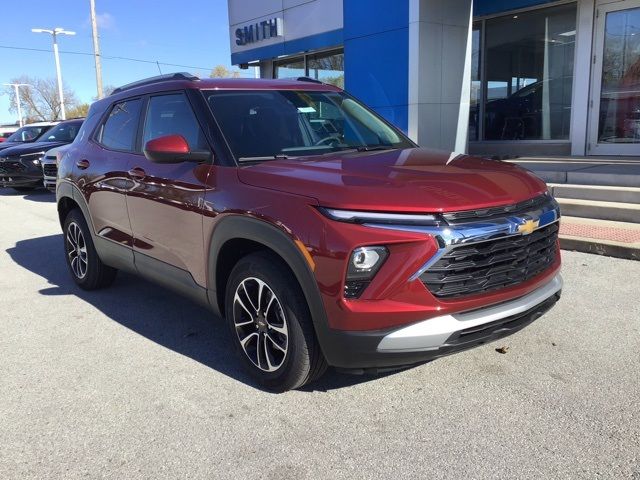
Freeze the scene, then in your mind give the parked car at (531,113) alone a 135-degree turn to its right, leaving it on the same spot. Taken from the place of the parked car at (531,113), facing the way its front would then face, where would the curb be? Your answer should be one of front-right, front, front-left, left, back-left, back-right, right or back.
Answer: back-right

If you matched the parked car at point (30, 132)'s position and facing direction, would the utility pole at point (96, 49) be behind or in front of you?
behind

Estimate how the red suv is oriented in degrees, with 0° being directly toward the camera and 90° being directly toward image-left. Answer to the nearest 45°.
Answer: approximately 315°

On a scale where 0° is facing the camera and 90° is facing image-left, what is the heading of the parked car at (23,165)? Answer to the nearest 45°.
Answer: approximately 45°

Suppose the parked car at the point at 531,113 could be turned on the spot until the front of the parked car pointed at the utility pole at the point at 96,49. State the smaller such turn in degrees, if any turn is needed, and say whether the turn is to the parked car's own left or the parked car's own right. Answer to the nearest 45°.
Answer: approximately 45° to the parked car's own right

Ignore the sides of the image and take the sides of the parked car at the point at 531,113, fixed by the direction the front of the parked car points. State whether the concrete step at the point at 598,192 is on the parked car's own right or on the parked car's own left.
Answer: on the parked car's own left

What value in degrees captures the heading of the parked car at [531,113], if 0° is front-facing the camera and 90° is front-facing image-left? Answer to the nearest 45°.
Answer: approximately 90°

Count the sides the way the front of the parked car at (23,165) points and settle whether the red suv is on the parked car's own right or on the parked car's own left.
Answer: on the parked car's own left

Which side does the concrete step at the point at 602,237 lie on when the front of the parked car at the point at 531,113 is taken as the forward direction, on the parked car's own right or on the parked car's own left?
on the parked car's own left

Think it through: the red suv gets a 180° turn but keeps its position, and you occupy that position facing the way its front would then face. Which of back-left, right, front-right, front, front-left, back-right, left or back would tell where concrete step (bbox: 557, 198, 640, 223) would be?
right

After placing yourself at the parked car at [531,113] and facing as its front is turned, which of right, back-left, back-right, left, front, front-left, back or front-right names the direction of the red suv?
left

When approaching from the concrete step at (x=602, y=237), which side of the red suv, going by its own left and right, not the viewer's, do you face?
left

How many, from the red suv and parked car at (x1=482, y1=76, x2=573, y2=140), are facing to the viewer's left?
1
